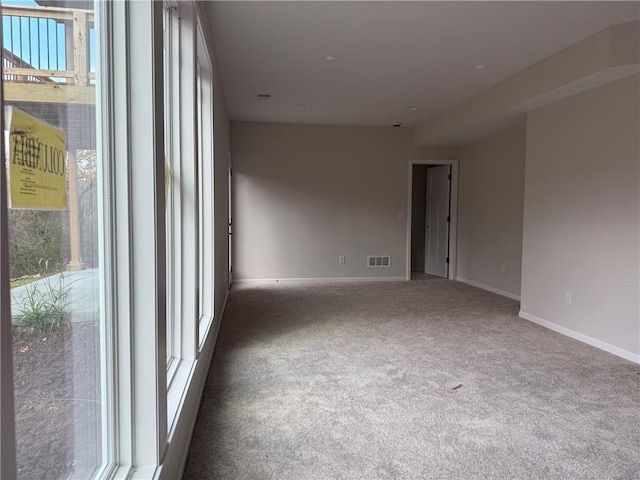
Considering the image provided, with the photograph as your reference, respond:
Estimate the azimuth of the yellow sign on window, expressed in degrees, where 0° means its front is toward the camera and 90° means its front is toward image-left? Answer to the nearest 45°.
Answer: approximately 135°

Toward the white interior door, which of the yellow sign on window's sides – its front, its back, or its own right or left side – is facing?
right
